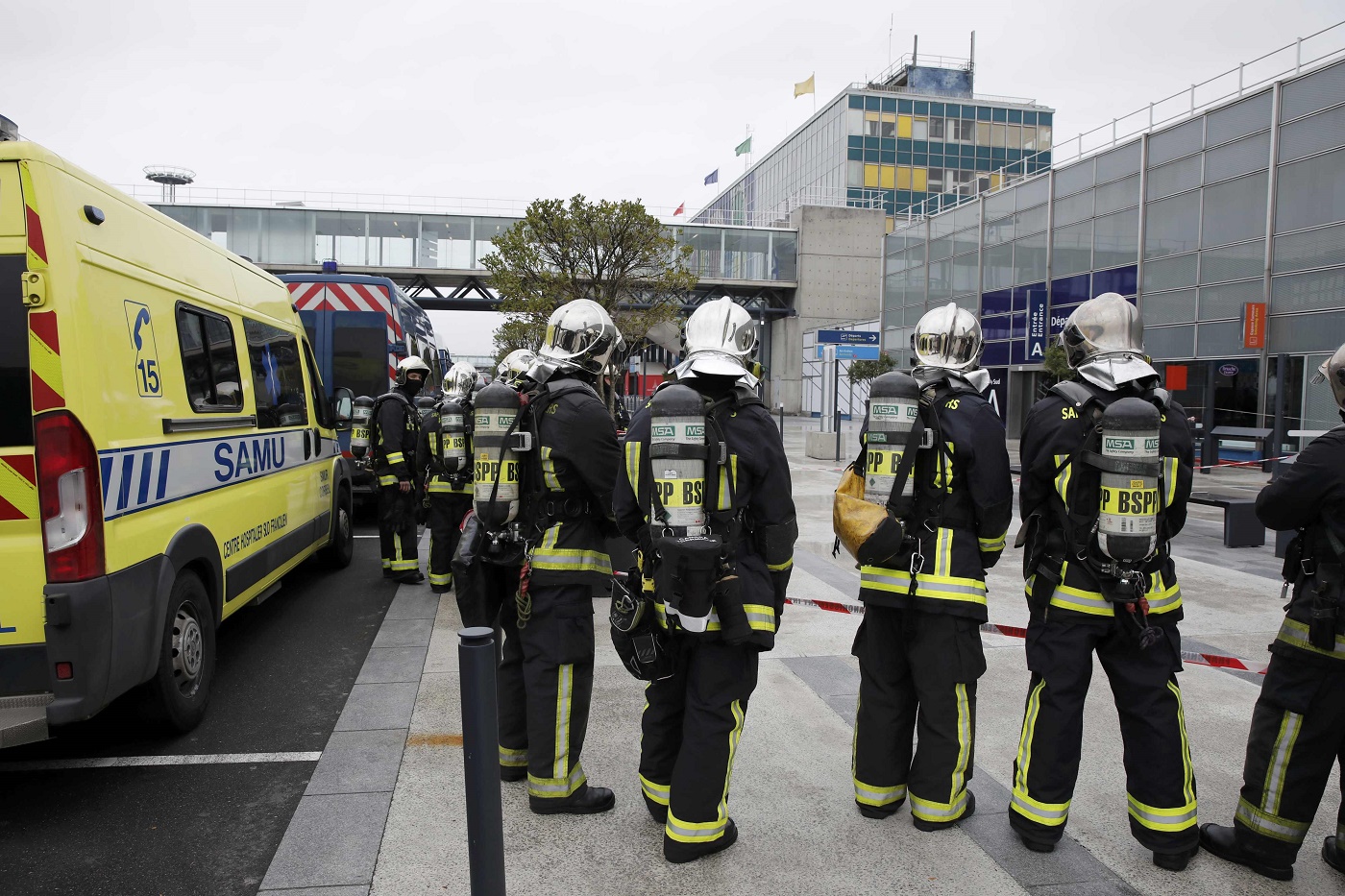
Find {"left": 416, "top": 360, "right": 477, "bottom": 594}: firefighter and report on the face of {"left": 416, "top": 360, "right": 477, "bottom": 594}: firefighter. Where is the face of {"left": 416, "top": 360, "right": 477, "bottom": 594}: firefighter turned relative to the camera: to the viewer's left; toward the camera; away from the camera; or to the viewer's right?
away from the camera

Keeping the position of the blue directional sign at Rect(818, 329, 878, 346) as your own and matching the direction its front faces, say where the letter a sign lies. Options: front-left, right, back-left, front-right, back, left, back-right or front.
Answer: back-left

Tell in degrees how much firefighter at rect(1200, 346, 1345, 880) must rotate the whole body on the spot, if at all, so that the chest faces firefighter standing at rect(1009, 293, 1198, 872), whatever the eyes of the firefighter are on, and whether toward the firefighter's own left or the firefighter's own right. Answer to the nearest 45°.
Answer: approximately 45° to the firefighter's own left

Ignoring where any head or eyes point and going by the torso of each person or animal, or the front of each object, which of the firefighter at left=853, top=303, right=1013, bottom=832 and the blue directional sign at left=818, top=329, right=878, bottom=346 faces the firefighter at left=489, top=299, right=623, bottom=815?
the blue directional sign

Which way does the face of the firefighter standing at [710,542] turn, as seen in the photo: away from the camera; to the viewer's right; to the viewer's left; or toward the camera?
away from the camera

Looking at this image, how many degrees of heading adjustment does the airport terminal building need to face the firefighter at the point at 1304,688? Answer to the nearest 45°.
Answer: approximately 45° to its left

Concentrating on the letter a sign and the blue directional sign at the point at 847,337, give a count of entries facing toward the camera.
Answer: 2

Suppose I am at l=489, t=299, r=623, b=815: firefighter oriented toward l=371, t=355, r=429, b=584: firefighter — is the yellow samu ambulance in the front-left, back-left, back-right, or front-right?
front-left

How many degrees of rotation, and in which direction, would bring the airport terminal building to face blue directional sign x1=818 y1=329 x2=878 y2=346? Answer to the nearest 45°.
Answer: approximately 45° to its right

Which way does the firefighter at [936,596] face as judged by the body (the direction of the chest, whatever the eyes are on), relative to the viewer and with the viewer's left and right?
facing away from the viewer and to the right of the viewer

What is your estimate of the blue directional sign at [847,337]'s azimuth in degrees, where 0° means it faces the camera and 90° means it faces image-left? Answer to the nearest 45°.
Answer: approximately 0°

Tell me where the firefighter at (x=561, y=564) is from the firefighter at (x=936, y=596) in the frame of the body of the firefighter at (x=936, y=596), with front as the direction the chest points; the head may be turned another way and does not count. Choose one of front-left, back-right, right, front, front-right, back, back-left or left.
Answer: back-left

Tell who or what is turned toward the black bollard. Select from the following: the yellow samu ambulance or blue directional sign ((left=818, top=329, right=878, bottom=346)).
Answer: the blue directional sign

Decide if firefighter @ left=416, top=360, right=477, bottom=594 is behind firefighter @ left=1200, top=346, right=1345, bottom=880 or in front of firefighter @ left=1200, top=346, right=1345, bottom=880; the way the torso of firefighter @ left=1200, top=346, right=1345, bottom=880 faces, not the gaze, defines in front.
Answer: in front

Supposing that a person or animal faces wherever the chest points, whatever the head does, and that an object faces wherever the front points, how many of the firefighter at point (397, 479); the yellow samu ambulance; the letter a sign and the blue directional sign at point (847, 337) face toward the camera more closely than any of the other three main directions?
2

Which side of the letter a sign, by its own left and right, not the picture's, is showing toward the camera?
front
